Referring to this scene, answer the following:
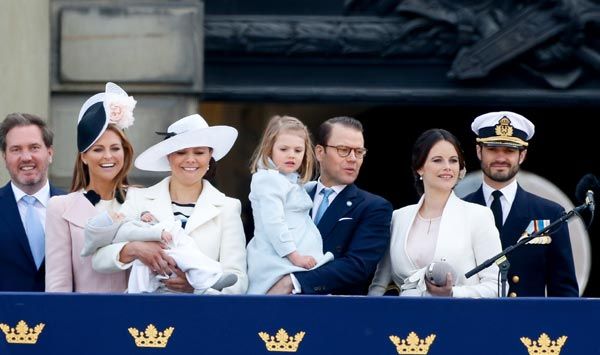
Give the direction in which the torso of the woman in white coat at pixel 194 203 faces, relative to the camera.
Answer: toward the camera

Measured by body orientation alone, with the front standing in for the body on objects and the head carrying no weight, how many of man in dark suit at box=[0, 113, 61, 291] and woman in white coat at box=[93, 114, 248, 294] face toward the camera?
2

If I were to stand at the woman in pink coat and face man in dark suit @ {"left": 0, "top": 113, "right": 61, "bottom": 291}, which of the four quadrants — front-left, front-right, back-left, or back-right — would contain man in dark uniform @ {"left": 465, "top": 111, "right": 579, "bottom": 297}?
back-right

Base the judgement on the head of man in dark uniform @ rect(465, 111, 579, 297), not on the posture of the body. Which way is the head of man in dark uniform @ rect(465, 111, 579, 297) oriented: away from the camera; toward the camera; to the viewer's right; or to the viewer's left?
toward the camera

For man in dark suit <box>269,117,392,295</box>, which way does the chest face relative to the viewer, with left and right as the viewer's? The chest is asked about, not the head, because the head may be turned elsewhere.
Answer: facing the viewer and to the left of the viewer

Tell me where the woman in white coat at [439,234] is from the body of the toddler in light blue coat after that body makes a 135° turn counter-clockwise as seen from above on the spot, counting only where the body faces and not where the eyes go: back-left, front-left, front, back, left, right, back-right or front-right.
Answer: right

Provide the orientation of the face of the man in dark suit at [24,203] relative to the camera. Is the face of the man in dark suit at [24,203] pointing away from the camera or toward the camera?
toward the camera

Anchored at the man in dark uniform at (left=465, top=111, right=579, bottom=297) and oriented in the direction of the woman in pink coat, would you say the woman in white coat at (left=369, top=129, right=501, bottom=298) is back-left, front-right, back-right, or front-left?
front-left

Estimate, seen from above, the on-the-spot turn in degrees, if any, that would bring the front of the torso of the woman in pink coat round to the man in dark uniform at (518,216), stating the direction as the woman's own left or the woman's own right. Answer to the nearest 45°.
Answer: approximately 45° to the woman's own left

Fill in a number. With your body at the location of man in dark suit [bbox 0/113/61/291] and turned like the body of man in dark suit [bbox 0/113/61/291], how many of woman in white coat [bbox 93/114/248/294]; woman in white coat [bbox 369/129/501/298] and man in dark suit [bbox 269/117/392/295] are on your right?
0

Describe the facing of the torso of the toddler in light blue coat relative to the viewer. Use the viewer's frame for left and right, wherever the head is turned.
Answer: facing the viewer and to the right of the viewer

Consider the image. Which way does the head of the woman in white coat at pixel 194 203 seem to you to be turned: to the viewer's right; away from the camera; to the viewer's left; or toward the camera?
toward the camera

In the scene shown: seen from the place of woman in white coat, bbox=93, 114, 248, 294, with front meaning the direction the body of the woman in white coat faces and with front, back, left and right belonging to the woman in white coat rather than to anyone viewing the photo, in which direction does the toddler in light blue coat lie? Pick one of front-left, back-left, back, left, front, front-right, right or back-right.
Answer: left

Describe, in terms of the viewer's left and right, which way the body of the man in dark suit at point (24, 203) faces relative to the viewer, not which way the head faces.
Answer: facing the viewer

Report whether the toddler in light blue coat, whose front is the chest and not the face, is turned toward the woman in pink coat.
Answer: no
